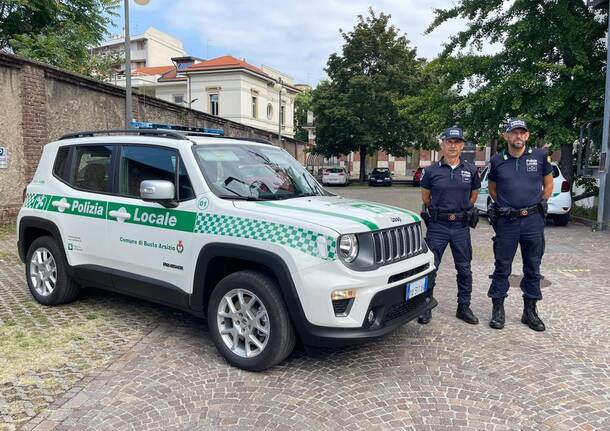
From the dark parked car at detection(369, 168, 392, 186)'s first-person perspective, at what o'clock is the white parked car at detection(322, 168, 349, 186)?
The white parked car is roughly at 2 o'clock from the dark parked car.

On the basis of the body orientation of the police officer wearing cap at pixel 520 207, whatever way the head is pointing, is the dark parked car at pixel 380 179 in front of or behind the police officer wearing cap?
behind

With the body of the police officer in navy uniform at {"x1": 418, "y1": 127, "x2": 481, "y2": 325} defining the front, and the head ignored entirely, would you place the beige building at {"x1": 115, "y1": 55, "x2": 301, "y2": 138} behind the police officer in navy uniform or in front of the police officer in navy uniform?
behind

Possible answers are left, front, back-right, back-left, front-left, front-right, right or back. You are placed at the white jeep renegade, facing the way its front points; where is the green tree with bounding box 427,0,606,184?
left

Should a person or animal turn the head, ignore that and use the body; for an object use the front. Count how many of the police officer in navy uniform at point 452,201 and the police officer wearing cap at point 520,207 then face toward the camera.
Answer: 2

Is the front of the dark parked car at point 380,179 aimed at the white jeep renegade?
yes

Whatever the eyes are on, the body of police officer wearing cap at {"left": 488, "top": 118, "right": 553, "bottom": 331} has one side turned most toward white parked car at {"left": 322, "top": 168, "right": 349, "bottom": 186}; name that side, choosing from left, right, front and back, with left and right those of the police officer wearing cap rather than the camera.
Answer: back

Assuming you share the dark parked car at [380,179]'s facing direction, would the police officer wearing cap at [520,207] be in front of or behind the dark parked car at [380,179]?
in front
